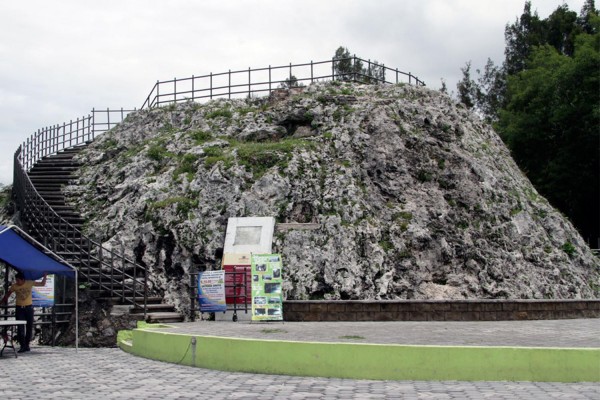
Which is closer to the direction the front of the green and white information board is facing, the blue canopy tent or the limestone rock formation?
the blue canopy tent

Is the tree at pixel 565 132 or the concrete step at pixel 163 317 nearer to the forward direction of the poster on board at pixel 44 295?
the concrete step

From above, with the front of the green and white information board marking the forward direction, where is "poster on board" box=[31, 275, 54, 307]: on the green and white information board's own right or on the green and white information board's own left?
on the green and white information board's own right

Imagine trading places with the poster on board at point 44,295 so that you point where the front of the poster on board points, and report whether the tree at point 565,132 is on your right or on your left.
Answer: on your left

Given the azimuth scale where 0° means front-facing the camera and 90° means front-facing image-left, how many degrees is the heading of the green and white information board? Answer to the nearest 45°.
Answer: approximately 0°

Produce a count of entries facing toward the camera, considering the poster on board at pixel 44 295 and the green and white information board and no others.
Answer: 2

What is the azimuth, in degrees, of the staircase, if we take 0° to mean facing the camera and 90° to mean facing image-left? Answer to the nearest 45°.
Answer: approximately 315°

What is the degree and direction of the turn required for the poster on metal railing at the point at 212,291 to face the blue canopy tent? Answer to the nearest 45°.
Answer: approximately 45° to its right

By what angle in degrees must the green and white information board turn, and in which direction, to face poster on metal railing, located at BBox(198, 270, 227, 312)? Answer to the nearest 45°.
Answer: approximately 135° to its right
